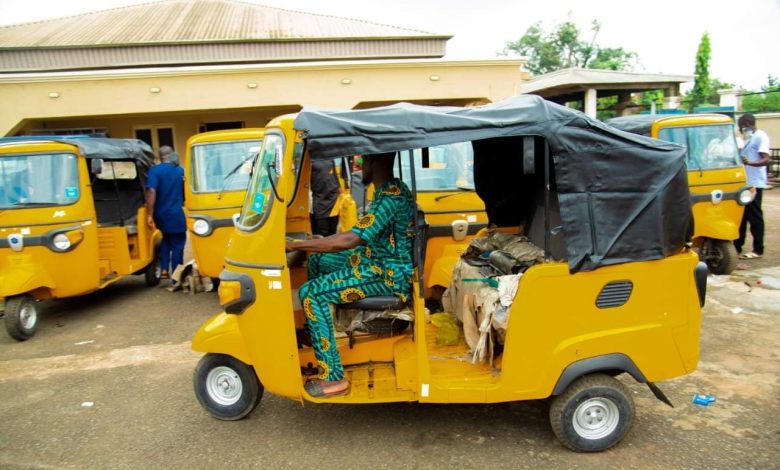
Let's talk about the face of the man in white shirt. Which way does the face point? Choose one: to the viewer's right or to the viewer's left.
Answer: to the viewer's left

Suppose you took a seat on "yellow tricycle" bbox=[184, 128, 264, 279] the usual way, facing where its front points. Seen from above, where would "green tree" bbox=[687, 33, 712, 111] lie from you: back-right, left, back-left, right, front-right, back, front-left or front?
back-left

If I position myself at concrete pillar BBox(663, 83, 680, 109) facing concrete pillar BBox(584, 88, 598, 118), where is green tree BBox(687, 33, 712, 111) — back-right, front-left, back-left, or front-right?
back-right

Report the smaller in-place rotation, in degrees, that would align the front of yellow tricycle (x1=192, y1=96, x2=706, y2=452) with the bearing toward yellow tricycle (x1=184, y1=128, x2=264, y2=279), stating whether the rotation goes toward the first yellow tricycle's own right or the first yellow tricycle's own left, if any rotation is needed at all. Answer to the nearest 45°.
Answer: approximately 45° to the first yellow tricycle's own right

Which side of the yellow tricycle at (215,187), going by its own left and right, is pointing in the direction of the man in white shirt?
left

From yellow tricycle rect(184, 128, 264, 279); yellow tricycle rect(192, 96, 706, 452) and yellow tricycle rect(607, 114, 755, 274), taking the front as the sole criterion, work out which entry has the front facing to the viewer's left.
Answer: yellow tricycle rect(192, 96, 706, 452)

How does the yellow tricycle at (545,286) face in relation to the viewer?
to the viewer's left

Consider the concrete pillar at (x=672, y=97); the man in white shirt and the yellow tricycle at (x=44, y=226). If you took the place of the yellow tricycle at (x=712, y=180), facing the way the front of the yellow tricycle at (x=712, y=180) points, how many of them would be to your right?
1

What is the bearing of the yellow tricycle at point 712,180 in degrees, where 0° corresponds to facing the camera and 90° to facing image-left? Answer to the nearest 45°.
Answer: approximately 315°

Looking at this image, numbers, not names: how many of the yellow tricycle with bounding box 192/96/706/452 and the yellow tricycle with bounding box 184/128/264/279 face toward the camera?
1

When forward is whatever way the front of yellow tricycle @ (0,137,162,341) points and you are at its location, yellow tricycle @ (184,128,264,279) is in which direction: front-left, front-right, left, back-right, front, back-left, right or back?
back-left

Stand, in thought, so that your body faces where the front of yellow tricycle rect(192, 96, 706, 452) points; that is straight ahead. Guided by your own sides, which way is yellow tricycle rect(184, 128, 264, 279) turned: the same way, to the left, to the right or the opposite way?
to the left

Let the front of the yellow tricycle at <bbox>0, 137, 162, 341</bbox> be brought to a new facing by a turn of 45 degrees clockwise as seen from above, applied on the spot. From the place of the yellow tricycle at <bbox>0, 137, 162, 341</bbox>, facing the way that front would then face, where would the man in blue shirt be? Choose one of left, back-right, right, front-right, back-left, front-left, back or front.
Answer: back-right

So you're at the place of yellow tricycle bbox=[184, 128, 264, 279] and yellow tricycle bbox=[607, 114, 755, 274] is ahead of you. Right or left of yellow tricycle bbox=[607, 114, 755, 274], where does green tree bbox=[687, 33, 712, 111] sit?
left
